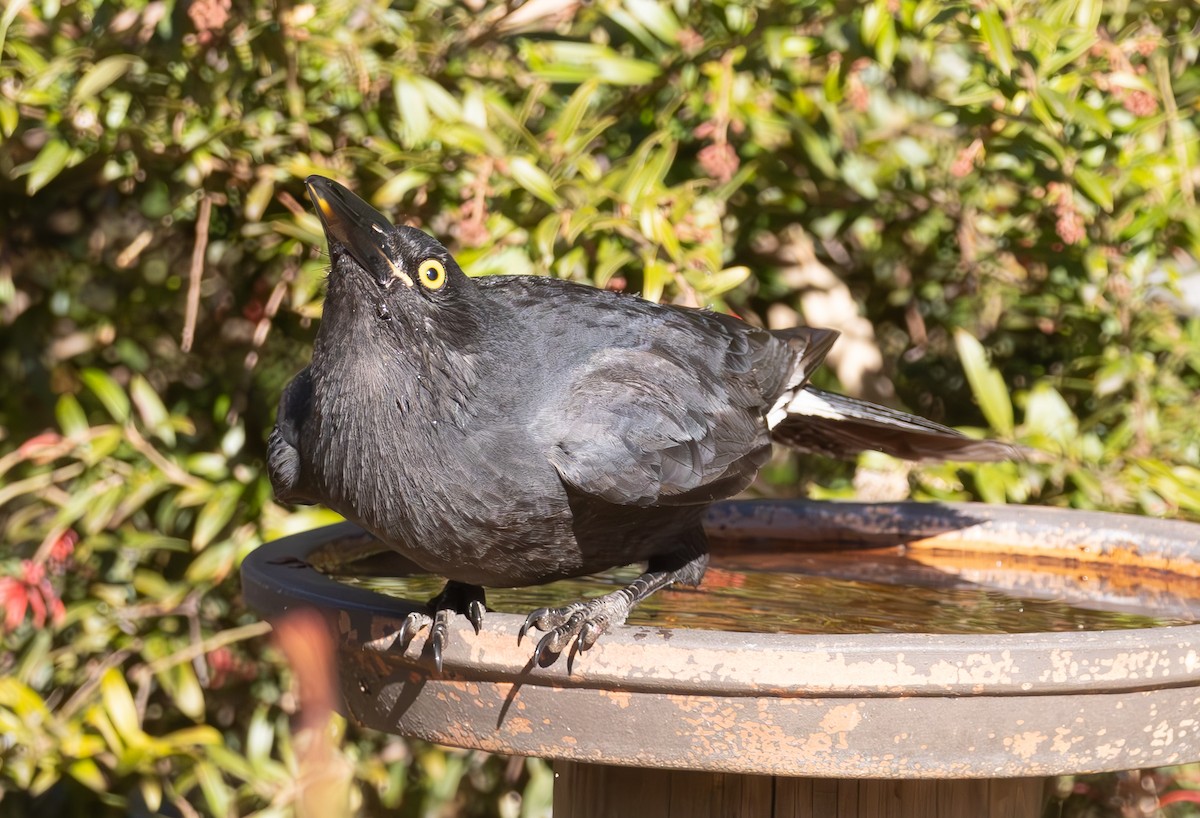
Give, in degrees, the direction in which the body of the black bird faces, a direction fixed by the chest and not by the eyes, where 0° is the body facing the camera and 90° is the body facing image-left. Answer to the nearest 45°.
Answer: approximately 45°

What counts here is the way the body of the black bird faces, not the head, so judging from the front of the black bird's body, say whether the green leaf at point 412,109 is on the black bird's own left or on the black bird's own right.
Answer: on the black bird's own right

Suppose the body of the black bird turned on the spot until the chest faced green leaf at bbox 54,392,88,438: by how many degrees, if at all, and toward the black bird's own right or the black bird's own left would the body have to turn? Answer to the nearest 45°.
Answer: approximately 90° to the black bird's own right

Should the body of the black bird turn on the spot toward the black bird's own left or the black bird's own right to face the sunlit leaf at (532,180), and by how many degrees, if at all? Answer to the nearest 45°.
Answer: approximately 135° to the black bird's own right

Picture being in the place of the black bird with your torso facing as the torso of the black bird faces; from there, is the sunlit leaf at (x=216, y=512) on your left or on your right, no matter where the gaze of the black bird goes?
on your right

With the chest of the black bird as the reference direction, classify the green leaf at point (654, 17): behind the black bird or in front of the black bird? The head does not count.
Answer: behind

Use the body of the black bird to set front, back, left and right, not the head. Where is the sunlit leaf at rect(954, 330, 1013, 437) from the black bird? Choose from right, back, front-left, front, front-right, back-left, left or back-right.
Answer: back

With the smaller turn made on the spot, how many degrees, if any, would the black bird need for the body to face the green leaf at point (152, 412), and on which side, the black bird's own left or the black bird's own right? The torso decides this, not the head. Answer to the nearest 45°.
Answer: approximately 90° to the black bird's own right

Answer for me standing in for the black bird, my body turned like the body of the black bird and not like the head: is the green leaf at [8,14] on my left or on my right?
on my right
